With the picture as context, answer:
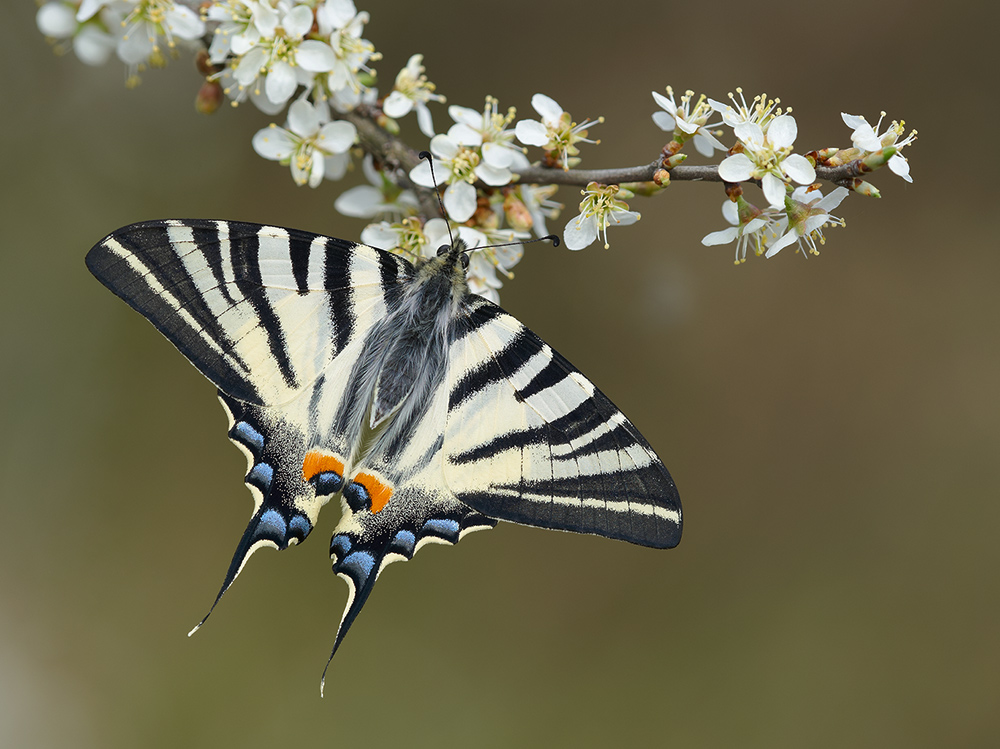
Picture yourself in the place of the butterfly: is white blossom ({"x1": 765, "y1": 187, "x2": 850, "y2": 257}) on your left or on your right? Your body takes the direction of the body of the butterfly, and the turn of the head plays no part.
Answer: on your right

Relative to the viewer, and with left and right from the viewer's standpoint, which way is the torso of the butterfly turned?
facing away from the viewer and to the right of the viewer

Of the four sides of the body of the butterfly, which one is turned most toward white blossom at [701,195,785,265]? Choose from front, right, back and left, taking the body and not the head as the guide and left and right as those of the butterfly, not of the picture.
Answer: right
